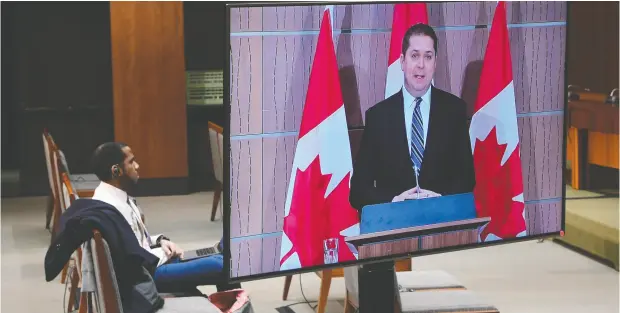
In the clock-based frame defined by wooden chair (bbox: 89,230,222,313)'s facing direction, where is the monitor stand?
The monitor stand is roughly at 1 o'clock from the wooden chair.

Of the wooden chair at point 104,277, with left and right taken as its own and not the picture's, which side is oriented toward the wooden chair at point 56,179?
left

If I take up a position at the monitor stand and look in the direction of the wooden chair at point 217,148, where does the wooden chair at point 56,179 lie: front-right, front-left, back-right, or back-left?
front-left

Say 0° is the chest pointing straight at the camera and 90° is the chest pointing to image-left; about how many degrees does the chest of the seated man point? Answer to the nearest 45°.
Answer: approximately 270°

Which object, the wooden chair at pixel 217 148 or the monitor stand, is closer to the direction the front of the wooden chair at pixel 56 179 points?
the wooden chair

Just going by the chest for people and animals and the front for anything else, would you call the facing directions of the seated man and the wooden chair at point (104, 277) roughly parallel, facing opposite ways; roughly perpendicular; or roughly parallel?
roughly parallel

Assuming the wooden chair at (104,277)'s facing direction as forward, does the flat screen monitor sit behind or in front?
in front

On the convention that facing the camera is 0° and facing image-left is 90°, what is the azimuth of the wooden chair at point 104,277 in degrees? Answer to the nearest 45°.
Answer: approximately 270°

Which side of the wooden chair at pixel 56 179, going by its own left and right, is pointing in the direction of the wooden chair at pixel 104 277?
right

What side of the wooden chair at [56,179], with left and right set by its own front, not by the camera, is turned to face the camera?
right

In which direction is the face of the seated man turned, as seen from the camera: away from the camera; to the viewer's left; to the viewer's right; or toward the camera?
to the viewer's right

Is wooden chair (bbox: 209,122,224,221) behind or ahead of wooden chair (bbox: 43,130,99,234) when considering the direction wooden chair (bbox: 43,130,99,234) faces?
ahead
